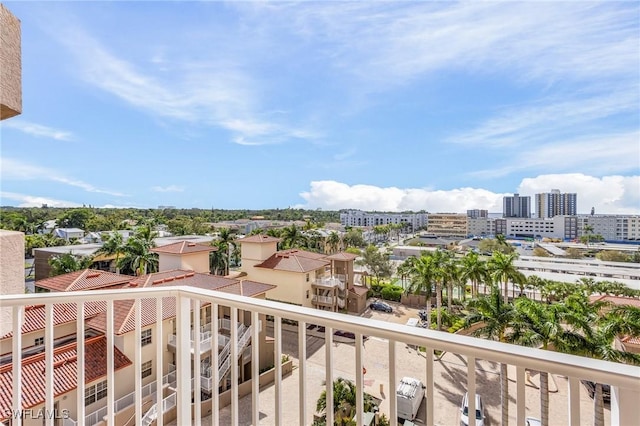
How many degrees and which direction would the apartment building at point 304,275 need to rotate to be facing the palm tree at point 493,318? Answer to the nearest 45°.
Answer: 0° — it already faces it

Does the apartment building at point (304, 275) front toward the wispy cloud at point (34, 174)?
no

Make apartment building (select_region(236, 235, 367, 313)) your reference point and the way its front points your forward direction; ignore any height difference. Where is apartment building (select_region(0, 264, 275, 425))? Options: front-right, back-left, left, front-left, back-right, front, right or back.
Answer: front-right

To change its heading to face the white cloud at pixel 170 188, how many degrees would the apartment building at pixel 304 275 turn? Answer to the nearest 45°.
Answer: approximately 180°

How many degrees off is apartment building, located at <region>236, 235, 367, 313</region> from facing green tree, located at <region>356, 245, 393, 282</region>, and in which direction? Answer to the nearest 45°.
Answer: approximately 90° to its left

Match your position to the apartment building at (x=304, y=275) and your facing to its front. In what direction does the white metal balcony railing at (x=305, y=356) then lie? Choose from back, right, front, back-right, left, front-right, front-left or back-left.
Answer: front-right

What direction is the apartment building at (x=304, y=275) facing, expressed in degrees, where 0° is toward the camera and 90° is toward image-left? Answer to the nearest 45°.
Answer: approximately 315°

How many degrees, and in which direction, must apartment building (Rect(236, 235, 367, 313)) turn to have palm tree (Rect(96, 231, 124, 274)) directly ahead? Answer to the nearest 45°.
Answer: approximately 135° to its right

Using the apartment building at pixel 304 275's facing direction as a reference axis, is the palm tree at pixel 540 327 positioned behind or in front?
in front

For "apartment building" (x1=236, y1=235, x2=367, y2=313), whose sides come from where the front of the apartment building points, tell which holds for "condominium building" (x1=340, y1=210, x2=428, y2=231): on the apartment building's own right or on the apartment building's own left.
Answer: on the apartment building's own left

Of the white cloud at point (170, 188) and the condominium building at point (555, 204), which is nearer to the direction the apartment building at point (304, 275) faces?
the condominium building

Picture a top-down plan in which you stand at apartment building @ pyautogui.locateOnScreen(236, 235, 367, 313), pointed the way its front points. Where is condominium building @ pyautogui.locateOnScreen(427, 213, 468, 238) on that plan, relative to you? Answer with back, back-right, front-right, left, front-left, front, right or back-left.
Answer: left

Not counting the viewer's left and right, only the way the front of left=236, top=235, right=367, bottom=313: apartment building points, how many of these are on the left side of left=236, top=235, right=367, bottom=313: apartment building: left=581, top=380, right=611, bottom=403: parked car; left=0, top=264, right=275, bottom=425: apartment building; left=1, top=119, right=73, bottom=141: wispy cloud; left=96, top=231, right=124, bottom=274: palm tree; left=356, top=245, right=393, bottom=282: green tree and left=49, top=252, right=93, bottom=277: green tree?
1

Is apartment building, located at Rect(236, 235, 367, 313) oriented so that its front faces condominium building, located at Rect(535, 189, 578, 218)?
no
